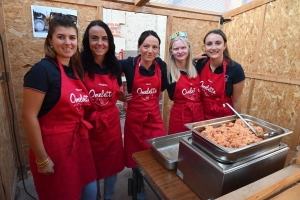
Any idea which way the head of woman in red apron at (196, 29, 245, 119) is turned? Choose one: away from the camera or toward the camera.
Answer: toward the camera

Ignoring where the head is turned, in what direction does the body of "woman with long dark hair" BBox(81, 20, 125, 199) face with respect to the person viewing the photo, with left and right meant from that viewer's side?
facing the viewer

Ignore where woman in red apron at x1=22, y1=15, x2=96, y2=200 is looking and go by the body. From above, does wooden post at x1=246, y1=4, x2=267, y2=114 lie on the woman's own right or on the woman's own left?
on the woman's own left

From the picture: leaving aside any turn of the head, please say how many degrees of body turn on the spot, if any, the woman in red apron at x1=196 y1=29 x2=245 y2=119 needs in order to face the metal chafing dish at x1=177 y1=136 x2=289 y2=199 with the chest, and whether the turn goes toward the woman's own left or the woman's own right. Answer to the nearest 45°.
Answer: approximately 45° to the woman's own left

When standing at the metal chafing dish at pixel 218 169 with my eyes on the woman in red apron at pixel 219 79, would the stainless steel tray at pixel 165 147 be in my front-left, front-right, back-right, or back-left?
front-left

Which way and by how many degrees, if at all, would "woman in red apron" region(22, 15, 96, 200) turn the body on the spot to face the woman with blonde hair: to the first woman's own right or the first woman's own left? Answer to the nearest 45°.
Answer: approximately 45° to the first woman's own left

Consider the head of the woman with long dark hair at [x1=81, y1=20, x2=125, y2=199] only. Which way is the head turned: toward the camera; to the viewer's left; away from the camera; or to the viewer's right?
toward the camera

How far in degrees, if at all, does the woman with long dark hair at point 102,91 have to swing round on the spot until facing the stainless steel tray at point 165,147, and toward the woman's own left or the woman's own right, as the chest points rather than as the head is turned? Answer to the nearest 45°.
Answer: approximately 45° to the woman's own left

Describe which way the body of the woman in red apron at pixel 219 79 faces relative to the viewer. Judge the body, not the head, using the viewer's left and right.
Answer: facing the viewer and to the left of the viewer

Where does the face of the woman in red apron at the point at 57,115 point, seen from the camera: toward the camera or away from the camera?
toward the camera

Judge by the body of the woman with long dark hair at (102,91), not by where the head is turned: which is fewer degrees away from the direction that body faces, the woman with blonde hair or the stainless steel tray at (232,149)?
the stainless steel tray

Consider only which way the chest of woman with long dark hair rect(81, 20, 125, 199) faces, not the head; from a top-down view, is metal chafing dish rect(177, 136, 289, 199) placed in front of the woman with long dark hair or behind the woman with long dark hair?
in front

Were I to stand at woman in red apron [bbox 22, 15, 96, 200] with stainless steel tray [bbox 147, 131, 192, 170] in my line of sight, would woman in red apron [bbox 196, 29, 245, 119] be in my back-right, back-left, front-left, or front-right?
front-left

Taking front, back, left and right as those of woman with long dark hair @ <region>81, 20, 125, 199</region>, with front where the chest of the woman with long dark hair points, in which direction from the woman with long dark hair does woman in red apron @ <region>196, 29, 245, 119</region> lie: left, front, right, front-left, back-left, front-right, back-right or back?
left

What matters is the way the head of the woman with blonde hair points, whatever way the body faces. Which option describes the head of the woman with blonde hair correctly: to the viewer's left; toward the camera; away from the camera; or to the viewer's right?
toward the camera
